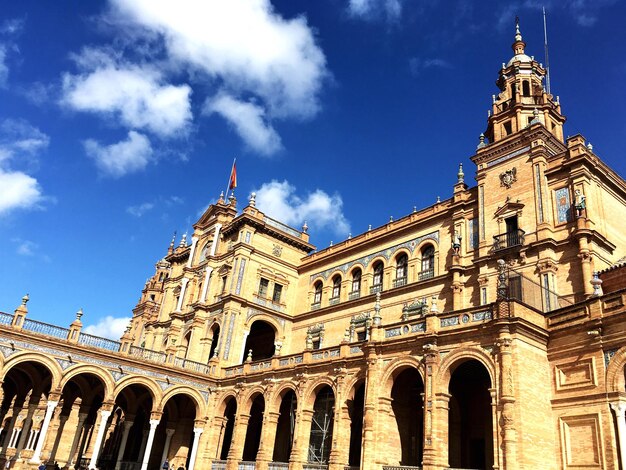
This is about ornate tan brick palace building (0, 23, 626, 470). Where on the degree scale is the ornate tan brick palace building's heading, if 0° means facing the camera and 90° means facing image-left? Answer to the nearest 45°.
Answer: approximately 45°
